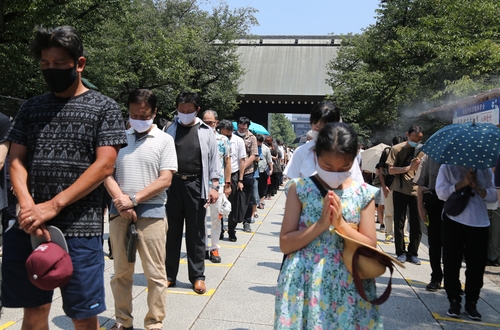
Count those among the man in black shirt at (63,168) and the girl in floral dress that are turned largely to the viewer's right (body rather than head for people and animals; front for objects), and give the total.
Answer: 0

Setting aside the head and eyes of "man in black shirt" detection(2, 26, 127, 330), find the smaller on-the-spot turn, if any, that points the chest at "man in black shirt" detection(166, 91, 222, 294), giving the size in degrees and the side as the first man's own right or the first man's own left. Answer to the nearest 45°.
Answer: approximately 180°

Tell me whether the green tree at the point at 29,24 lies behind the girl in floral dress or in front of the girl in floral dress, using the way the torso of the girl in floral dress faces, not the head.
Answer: behind

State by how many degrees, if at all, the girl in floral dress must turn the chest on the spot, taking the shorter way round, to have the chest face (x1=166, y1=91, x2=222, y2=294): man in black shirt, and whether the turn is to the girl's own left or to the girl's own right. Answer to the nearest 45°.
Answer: approximately 135° to the girl's own right

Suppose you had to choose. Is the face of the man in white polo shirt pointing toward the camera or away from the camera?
toward the camera

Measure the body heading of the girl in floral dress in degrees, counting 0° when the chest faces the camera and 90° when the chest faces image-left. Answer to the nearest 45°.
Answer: approximately 0°

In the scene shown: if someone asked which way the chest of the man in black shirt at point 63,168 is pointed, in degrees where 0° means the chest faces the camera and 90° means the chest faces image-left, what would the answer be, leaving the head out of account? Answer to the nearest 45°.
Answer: approximately 45°

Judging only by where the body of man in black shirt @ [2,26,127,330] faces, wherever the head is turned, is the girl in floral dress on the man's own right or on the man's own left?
on the man's own left

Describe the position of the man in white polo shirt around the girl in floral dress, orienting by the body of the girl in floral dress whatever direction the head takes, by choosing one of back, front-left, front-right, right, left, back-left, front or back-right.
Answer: back-right

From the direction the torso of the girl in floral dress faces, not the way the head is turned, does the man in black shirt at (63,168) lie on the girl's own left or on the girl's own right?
on the girl's own right

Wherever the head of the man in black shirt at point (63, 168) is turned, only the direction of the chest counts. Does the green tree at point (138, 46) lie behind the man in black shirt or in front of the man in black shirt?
behind

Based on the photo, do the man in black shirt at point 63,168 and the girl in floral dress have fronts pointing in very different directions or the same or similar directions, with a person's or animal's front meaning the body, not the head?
same or similar directions
